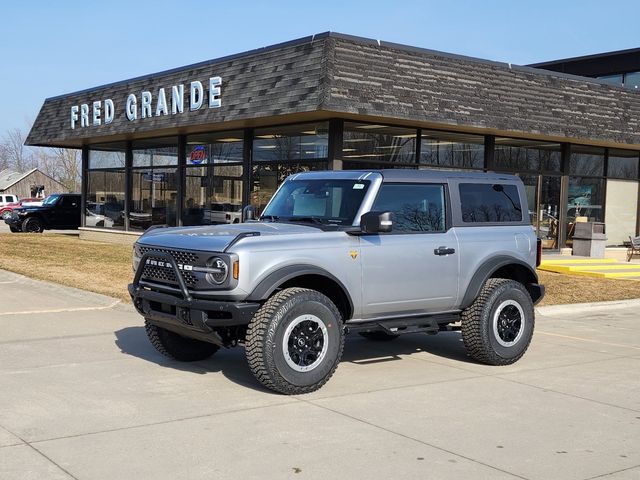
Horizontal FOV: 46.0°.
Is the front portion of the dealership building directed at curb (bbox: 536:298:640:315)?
no

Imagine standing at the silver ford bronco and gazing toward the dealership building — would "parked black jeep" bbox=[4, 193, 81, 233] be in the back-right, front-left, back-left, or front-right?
front-left

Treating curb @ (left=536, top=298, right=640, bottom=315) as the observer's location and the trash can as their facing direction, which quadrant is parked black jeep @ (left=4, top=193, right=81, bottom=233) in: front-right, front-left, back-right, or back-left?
front-left

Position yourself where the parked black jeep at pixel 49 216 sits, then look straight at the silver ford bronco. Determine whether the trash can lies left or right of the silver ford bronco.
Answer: left

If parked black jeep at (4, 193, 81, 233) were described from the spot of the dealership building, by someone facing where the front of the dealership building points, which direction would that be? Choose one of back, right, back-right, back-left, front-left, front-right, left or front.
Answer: right

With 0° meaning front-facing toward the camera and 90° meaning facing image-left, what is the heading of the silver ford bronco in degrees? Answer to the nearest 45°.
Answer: approximately 45°

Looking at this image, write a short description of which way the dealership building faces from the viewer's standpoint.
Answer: facing the viewer and to the left of the viewer

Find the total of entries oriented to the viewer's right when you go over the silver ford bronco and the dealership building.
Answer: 0

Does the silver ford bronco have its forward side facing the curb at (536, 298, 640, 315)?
no

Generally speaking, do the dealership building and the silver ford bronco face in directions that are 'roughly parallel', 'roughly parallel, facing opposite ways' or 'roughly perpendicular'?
roughly parallel

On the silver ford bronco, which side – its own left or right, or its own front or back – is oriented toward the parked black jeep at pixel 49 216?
right

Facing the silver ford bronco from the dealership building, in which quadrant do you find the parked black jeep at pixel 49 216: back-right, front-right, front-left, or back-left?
back-right

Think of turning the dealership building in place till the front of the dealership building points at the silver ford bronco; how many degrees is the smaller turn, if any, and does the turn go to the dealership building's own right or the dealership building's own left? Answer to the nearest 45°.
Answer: approximately 45° to the dealership building's own left

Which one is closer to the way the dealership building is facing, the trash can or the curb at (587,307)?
the curb
